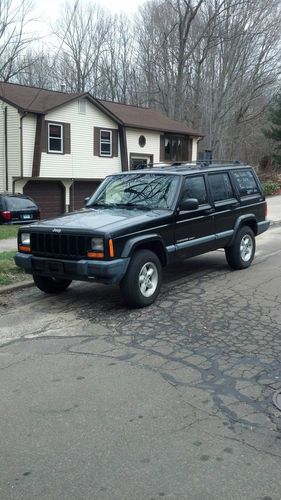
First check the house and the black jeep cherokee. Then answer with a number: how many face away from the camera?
0

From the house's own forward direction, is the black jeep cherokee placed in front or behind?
in front

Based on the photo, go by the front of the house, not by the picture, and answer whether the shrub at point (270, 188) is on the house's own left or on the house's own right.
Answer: on the house's own left

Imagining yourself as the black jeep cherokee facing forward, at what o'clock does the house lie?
The house is roughly at 4 o'clock from the black jeep cherokee.

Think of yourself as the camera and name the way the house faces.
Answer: facing the viewer and to the right of the viewer

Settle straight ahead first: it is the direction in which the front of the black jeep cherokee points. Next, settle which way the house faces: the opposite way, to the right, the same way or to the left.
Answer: to the left

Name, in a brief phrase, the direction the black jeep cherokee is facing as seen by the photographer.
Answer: facing the viewer and to the left of the viewer
